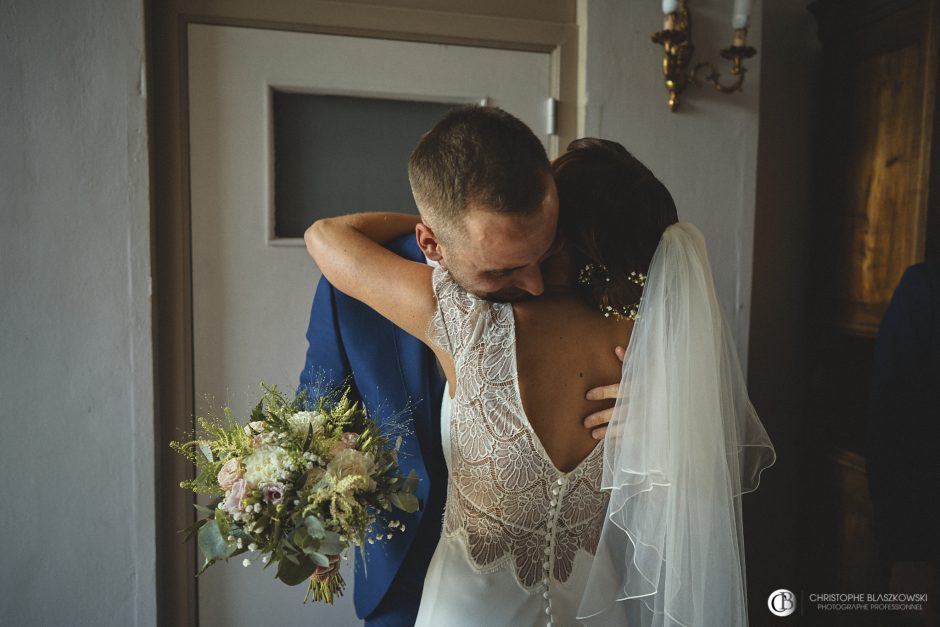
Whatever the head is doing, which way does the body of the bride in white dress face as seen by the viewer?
away from the camera

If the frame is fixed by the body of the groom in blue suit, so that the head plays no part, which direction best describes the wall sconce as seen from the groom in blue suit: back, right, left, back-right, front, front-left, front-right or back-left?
left

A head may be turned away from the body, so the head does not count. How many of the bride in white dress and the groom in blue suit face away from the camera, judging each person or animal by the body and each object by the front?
1

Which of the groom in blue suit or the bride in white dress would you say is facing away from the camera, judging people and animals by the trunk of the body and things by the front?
the bride in white dress

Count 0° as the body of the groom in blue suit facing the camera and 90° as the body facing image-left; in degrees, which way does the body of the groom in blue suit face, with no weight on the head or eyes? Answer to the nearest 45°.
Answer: approximately 315°

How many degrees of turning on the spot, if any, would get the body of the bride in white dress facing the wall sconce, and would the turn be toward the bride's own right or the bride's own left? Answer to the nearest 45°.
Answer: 0° — they already face it
